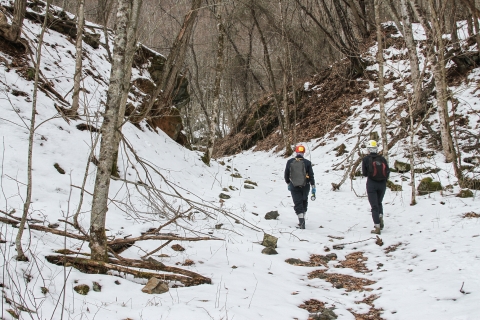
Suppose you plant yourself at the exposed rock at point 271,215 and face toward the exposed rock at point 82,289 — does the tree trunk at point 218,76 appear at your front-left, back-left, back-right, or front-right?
back-right

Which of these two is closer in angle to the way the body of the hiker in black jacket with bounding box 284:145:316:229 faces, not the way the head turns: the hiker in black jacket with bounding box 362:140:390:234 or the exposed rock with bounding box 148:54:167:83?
the exposed rock

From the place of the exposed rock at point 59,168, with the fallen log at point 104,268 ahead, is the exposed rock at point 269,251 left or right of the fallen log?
left

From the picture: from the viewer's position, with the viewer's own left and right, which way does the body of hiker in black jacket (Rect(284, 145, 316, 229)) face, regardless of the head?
facing away from the viewer
